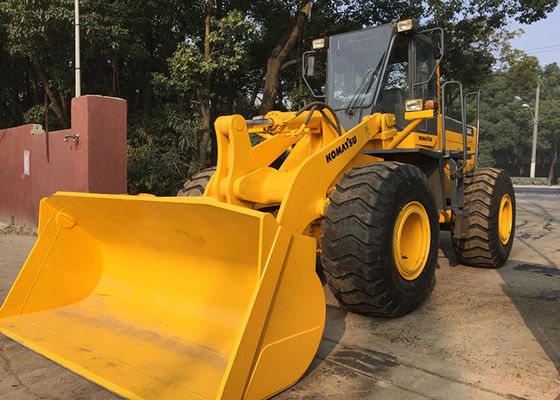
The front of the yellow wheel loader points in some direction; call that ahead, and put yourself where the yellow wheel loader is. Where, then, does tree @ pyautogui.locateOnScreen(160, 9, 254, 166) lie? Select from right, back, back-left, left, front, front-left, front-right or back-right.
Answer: back-right

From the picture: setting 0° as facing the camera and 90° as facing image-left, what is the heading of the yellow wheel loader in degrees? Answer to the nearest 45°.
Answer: approximately 45°
